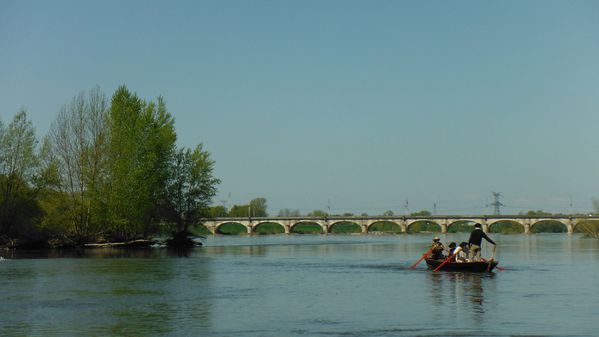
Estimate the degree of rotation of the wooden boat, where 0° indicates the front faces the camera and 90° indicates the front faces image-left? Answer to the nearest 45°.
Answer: approximately 90°
